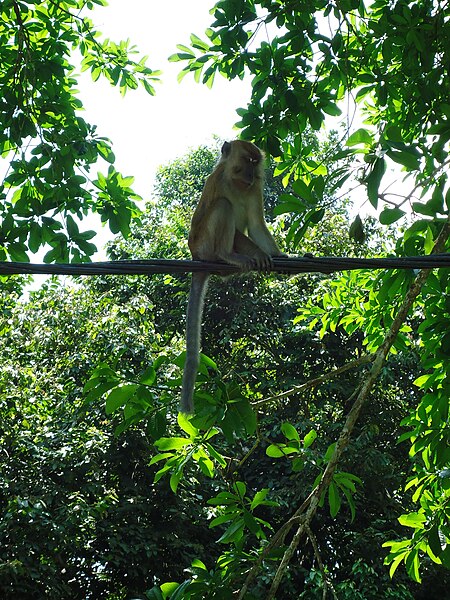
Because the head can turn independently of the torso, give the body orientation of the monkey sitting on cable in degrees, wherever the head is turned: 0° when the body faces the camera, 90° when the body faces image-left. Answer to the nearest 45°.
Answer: approximately 315°
